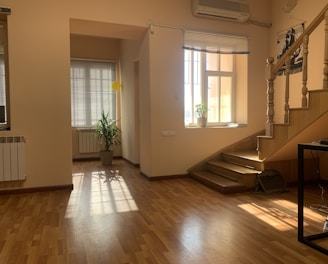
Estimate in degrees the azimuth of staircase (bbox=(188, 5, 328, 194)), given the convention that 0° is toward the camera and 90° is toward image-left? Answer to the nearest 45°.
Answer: approximately 45°

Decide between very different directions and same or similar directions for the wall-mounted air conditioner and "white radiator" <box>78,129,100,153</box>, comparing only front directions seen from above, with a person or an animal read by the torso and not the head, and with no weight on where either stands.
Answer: same or similar directions

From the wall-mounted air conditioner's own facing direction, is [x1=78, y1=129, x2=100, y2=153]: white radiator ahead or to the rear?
to the rear

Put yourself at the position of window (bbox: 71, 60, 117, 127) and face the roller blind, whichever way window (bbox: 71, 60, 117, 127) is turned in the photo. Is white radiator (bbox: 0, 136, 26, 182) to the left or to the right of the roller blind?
right

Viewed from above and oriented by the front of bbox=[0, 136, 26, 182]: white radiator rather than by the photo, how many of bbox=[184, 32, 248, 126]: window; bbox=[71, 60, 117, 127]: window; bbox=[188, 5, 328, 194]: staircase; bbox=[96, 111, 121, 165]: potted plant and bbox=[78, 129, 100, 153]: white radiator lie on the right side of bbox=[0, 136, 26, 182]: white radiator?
0

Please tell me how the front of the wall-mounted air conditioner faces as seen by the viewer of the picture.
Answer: facing the viewer and to the right of the viewer

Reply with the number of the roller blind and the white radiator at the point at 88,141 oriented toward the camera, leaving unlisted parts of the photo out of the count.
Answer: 2

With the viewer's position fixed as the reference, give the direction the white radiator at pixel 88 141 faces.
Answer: facing the viewer

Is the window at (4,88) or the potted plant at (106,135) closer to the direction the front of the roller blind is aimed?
the window

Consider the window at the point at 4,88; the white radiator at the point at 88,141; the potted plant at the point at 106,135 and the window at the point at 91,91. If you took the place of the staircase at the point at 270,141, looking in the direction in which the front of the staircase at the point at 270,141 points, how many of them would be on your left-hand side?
0

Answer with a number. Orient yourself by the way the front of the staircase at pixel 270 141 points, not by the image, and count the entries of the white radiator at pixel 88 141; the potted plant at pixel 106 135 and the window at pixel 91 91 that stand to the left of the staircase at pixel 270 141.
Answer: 0

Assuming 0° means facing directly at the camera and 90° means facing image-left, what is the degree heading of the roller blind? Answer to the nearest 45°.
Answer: approximately 0°

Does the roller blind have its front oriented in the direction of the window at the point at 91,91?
no

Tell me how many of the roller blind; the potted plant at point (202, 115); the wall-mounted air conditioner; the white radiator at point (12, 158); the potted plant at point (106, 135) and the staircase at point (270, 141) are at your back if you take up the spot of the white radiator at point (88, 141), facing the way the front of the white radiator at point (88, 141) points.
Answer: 0

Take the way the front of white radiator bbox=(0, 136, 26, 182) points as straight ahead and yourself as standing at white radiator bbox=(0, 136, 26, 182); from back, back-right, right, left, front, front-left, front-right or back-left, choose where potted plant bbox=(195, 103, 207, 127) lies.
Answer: left
